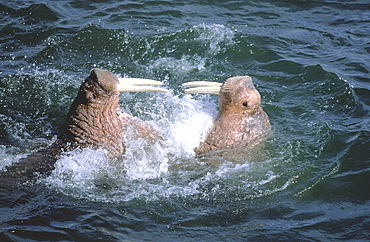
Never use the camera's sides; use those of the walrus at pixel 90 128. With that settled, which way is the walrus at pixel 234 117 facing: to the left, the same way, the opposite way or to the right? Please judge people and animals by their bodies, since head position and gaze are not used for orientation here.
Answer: the opposite way

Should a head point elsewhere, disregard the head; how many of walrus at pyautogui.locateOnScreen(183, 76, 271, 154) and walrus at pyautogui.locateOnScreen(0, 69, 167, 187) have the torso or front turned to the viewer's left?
1

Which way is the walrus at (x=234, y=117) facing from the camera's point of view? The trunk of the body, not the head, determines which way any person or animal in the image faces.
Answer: to the viewer's left

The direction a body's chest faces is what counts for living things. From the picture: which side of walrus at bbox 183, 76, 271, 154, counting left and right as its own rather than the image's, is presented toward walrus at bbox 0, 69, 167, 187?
front

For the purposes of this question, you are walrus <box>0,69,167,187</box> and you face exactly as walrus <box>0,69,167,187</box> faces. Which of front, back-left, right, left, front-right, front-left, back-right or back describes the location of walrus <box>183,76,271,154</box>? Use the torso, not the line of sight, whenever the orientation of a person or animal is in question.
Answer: front

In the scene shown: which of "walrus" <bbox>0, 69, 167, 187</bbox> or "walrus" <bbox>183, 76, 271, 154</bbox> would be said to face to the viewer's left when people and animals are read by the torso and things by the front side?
"walrus" <bbox>183, 76, 271, 154</bbox>

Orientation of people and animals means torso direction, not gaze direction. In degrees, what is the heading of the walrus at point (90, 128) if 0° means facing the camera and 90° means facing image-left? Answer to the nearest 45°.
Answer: approximately 270°
